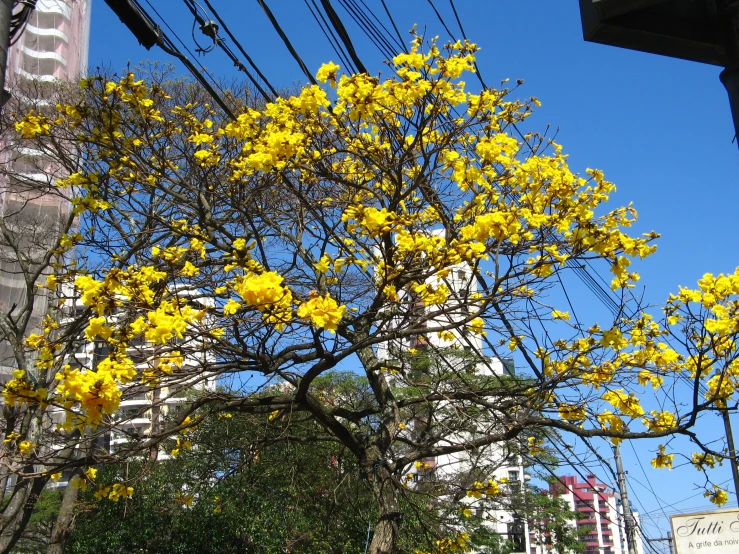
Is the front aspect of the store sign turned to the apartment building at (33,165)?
no

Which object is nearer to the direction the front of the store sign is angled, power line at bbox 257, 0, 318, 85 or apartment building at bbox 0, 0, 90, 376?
the power line

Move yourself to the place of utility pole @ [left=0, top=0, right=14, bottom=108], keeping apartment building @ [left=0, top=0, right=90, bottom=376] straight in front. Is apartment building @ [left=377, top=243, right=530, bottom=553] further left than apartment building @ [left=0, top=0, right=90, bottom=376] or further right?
right

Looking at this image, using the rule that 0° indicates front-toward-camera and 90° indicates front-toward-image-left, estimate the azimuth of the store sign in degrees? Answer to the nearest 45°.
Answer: approximately 0°
